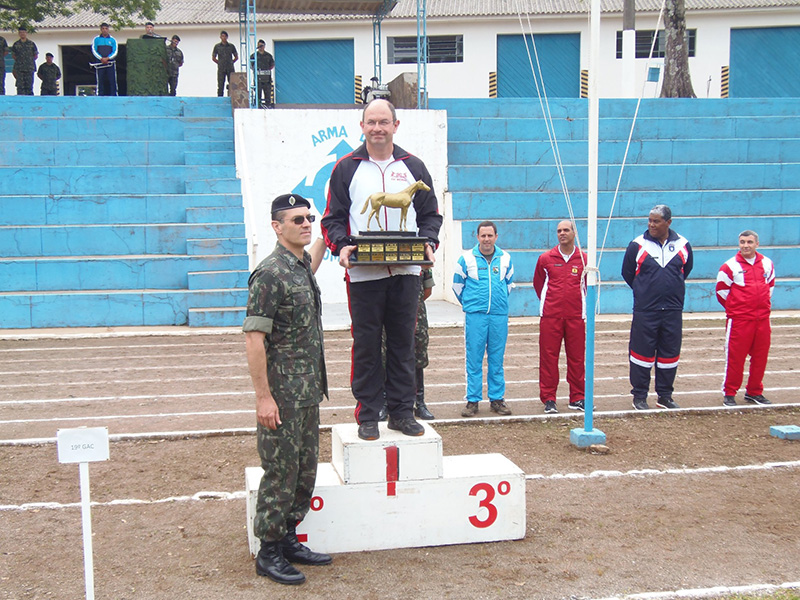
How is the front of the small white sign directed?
toward the camera

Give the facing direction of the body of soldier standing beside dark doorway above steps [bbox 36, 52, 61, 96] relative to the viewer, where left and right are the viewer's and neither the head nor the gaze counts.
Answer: facing the viewer

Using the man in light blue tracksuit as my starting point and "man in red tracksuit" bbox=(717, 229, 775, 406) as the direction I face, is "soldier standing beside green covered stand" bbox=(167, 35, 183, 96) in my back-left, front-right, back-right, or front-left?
back-left

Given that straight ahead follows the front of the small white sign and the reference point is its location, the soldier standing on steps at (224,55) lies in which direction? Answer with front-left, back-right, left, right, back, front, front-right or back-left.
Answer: back

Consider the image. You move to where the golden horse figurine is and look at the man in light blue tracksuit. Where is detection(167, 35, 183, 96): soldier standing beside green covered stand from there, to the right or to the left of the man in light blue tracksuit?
left

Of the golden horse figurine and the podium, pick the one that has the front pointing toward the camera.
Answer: the podium

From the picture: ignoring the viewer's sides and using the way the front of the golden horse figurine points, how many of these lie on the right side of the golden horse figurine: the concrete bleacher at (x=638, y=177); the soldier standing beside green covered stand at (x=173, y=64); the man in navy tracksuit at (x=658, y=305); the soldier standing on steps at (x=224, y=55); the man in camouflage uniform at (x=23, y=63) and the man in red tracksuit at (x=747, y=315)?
0

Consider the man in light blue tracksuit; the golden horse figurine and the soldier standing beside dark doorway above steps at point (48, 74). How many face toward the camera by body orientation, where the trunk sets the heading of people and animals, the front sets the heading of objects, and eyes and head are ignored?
2

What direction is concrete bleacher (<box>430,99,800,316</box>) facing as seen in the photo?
toward the camera

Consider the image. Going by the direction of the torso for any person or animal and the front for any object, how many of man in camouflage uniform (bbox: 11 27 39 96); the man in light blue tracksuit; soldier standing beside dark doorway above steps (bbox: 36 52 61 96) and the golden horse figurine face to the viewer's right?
1

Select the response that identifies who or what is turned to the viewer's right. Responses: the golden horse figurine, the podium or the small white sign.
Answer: the golden horse figurine

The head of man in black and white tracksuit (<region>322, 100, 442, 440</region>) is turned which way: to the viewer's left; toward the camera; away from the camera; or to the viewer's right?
toward the camera

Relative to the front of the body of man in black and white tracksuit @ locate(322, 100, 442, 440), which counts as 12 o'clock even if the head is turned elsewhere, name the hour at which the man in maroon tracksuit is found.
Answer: The man in maroon tracksuit is roughly at 7 o'clock from the man in black and white tracksuit.

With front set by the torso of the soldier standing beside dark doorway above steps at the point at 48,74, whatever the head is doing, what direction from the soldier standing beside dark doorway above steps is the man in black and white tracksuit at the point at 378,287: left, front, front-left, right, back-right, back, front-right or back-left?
front

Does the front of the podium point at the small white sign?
no

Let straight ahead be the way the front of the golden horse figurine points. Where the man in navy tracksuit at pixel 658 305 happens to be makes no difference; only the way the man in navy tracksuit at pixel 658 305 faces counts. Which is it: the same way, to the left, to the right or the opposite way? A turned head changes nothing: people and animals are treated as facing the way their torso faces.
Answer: to the right

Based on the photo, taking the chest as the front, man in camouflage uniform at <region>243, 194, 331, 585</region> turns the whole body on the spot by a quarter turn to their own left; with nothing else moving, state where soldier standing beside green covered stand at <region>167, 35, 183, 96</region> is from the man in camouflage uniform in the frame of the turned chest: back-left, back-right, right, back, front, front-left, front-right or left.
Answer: front-left

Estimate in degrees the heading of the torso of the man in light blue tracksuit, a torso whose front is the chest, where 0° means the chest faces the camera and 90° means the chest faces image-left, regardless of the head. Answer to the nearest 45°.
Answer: approximately 0°

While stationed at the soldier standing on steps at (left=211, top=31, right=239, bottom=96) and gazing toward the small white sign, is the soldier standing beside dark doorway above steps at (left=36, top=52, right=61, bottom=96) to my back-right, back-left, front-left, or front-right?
back-right

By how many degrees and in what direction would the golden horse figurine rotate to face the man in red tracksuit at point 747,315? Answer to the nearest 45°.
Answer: approximately 45° to its left

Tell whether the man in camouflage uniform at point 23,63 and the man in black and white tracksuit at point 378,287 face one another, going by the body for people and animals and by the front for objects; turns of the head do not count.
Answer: no

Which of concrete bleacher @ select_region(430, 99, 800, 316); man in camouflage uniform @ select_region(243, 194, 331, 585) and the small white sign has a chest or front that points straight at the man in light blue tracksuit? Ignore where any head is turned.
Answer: the concrete bleacher
